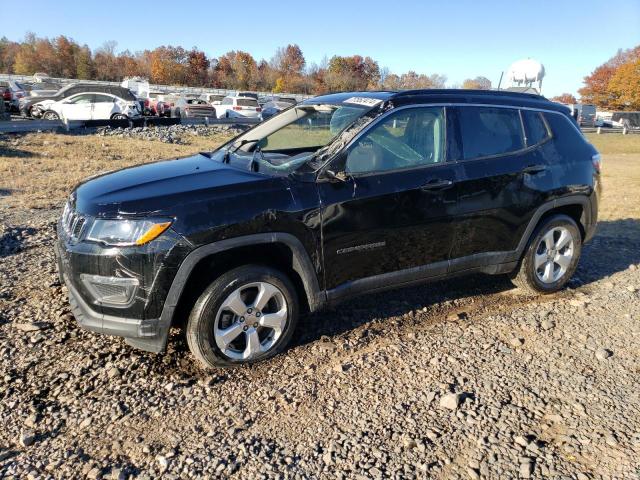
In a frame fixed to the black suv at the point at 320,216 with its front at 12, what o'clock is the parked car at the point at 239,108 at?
The parked car is roughly at 4 o'clock from the black suv.

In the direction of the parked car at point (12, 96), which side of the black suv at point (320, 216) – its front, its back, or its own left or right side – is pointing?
right

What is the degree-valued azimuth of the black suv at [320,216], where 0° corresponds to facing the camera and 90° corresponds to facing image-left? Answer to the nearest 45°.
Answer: approximately 45°
